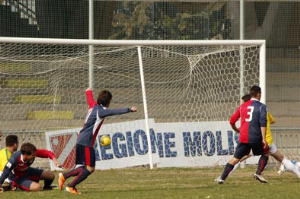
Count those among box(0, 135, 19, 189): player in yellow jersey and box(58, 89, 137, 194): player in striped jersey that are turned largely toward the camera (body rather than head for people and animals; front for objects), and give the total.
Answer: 0

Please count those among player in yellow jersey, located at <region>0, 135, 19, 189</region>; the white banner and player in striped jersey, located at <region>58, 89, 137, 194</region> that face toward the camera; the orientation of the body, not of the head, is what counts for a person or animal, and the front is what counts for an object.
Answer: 1

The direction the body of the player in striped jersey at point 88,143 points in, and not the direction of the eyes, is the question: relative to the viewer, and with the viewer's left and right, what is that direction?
facing away from the viewer and to the right of the viewer

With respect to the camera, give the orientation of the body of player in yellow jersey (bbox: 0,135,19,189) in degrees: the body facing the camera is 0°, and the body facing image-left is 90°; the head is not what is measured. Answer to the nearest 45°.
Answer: approximately 225°

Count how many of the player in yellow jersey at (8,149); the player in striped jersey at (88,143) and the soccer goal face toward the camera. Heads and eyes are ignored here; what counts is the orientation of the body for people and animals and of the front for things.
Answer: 1

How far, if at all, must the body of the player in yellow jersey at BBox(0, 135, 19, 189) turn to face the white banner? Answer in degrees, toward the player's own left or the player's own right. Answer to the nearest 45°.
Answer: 0° — they already face it
